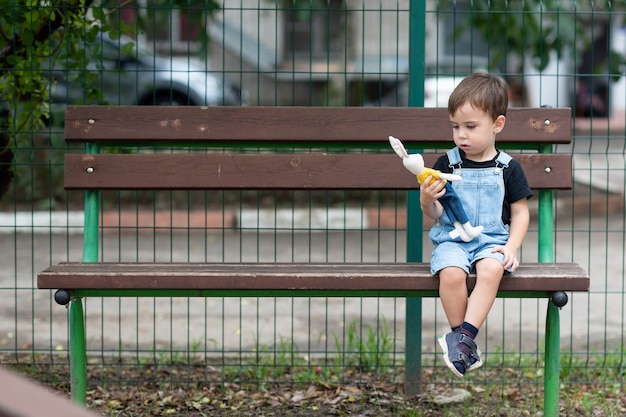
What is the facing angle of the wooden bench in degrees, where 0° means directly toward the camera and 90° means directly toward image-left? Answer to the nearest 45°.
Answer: approximately 0°

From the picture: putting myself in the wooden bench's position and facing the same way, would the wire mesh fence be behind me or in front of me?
behind

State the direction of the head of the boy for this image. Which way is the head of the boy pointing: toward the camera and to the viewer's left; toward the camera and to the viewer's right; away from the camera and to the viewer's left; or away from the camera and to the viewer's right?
toward the camera and to the viewer's left
